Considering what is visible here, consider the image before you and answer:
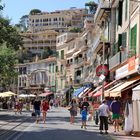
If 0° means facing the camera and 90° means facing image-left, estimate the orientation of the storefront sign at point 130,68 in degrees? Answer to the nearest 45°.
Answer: approximately 45°
